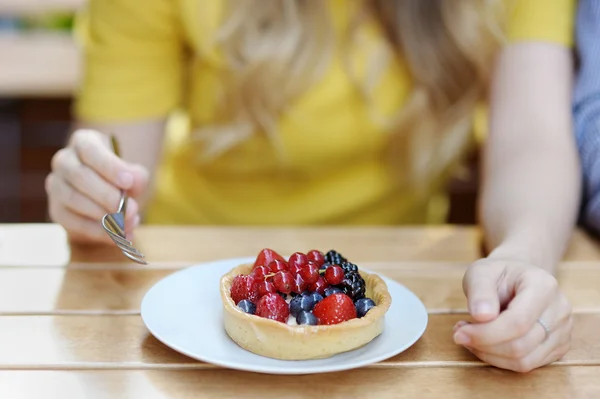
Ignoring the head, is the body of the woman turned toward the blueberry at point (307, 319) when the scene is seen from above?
yes

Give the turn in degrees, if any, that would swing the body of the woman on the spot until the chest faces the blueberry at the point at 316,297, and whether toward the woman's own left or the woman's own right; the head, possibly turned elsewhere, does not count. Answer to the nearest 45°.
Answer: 0° — they already face it

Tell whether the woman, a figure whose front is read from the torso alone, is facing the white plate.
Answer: yes

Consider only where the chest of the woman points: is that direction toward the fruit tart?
yes

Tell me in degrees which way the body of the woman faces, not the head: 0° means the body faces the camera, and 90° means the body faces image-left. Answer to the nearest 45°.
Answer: approximately 0°
